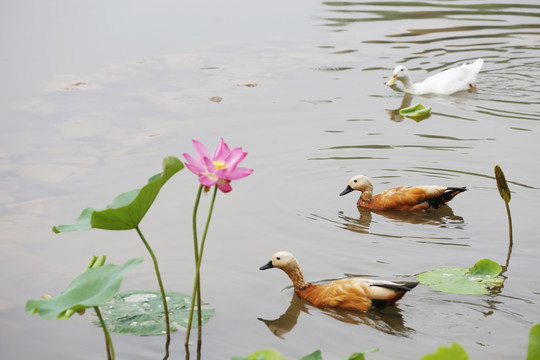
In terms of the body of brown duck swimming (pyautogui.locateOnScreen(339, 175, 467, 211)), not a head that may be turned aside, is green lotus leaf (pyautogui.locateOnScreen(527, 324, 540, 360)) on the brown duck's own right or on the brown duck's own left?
on the brown duck's own left

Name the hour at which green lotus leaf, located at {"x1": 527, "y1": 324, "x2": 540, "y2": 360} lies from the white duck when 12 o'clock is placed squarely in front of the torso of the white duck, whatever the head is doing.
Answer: The green lotus leaf is roughly at 9 o'clock from the white duck.

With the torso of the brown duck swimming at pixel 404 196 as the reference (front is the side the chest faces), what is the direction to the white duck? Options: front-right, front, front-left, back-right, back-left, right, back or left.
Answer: right

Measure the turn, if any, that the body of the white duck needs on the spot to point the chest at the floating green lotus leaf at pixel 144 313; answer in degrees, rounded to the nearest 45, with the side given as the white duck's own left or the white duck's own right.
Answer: approximately 90° to the white duck's own left

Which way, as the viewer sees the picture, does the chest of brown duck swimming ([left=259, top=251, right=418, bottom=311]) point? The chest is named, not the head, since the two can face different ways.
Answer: to the viewer's left

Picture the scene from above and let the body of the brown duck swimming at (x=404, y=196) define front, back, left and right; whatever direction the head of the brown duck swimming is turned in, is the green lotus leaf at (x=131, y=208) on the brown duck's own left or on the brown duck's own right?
on the brown duck's own left

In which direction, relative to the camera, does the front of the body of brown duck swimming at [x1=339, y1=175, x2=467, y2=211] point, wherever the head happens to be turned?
to the viewer's left

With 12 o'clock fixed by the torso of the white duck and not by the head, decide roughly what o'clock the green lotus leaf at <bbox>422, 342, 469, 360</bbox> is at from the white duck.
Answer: The green lotus leaf is roughly at 9 o'clock from the white duck.

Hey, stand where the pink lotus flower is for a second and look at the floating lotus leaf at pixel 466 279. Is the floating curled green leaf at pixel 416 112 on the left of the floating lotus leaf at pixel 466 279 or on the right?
left

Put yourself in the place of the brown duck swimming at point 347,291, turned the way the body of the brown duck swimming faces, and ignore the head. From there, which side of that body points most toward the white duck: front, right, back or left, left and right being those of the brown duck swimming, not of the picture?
right

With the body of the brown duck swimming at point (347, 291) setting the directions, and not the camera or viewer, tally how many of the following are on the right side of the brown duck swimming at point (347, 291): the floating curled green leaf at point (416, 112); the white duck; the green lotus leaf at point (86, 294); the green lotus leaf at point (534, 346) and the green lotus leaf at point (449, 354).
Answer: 2

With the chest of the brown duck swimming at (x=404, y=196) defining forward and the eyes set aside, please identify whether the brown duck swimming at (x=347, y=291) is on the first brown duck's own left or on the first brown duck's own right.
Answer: on the first brown duck's own left

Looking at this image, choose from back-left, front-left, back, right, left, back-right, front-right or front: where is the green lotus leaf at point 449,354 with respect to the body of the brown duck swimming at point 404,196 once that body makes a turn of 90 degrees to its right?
back

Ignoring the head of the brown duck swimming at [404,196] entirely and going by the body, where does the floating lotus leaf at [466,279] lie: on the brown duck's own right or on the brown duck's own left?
on the brown duck's own left

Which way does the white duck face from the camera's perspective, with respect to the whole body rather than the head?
to the viewer's left
